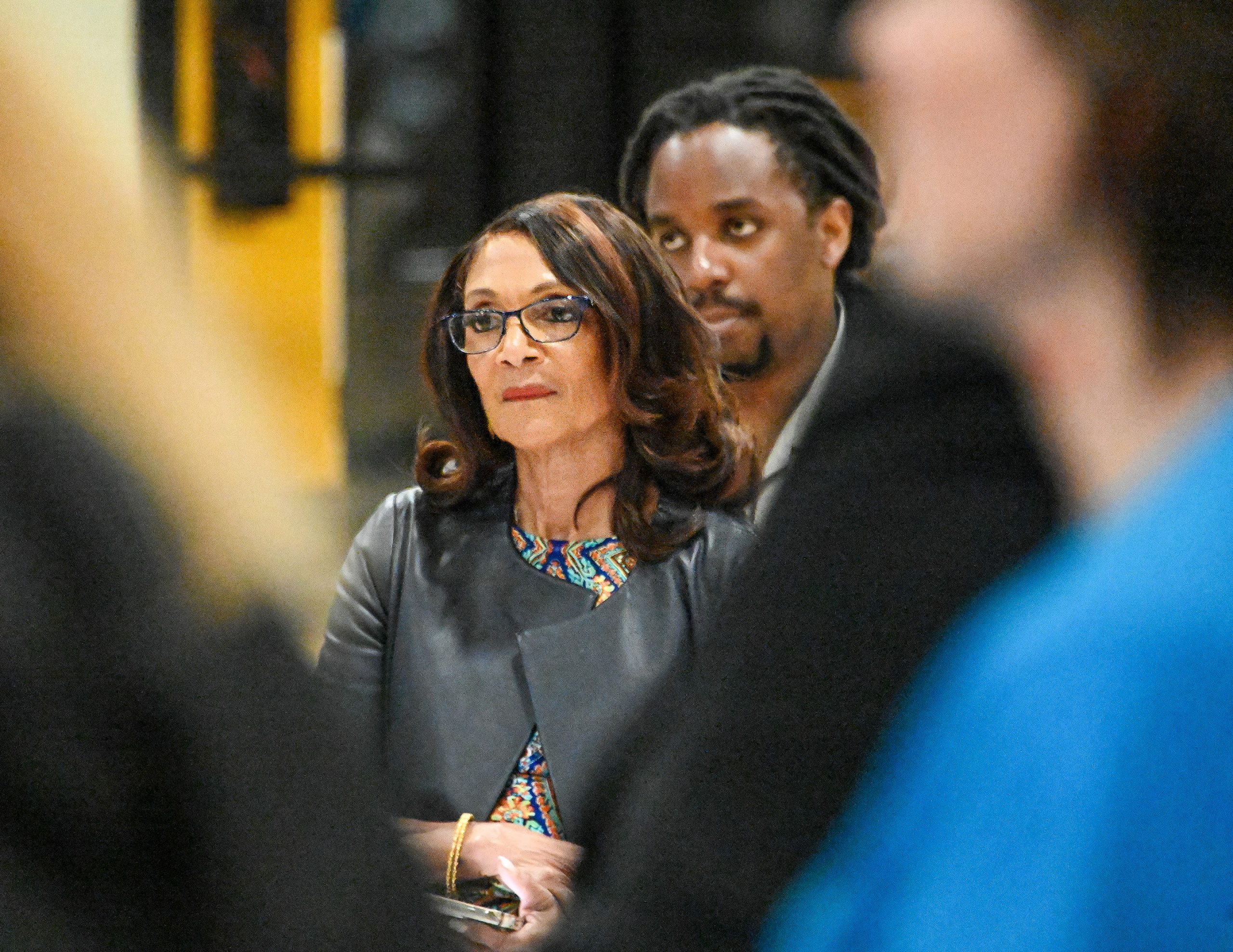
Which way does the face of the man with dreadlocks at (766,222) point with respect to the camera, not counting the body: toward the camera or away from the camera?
toward the camera

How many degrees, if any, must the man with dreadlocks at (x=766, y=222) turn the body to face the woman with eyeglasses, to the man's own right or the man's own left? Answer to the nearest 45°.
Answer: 0° — they already face them

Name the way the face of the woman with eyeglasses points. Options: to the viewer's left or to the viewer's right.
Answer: to the viewer's left

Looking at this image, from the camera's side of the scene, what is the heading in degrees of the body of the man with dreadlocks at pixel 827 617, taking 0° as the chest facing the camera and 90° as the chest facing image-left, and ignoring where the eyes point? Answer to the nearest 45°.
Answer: approximately 45°

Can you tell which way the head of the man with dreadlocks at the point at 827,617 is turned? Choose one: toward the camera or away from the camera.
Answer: toward the camera

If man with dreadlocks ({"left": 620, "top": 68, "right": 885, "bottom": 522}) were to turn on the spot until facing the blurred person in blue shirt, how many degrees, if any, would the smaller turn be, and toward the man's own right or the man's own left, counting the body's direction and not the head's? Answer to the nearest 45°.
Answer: approximately 45° to the man's own left
